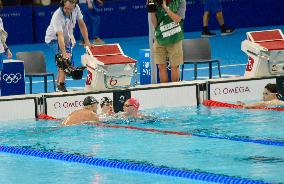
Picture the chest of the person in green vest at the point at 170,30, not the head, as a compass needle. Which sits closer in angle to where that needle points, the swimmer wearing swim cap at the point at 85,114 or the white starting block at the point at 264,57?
the swimmer wearing swim cap

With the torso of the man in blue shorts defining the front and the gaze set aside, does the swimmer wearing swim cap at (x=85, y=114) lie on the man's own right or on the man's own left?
on the man's own right

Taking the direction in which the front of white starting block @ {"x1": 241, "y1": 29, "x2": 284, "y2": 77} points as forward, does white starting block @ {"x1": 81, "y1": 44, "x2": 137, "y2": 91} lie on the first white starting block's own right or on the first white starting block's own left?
on the first white starting block's own right

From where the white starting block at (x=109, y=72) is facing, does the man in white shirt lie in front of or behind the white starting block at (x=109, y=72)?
behind

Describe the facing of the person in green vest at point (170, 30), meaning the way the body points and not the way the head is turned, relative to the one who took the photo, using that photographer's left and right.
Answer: facing the viewer

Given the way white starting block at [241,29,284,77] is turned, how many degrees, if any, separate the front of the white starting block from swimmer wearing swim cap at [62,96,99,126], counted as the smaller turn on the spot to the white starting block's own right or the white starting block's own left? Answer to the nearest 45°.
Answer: approximately 90° to the white starting block's own right

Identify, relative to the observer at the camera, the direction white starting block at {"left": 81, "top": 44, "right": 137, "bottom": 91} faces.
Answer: facing the viewer and to the right of the viewer
